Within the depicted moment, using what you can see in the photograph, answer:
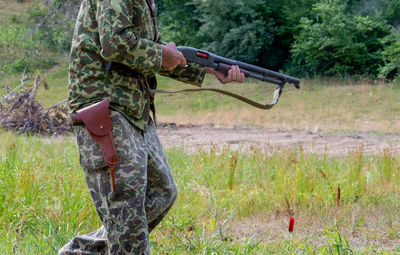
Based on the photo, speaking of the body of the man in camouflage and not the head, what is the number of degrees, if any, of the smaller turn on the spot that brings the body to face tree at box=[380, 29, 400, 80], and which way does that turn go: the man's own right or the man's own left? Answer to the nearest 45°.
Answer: approximately 45° to the man's own left

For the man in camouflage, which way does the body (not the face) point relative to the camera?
to the viewer's right

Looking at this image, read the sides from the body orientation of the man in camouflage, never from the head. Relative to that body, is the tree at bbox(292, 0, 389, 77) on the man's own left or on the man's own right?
on the man's own left
